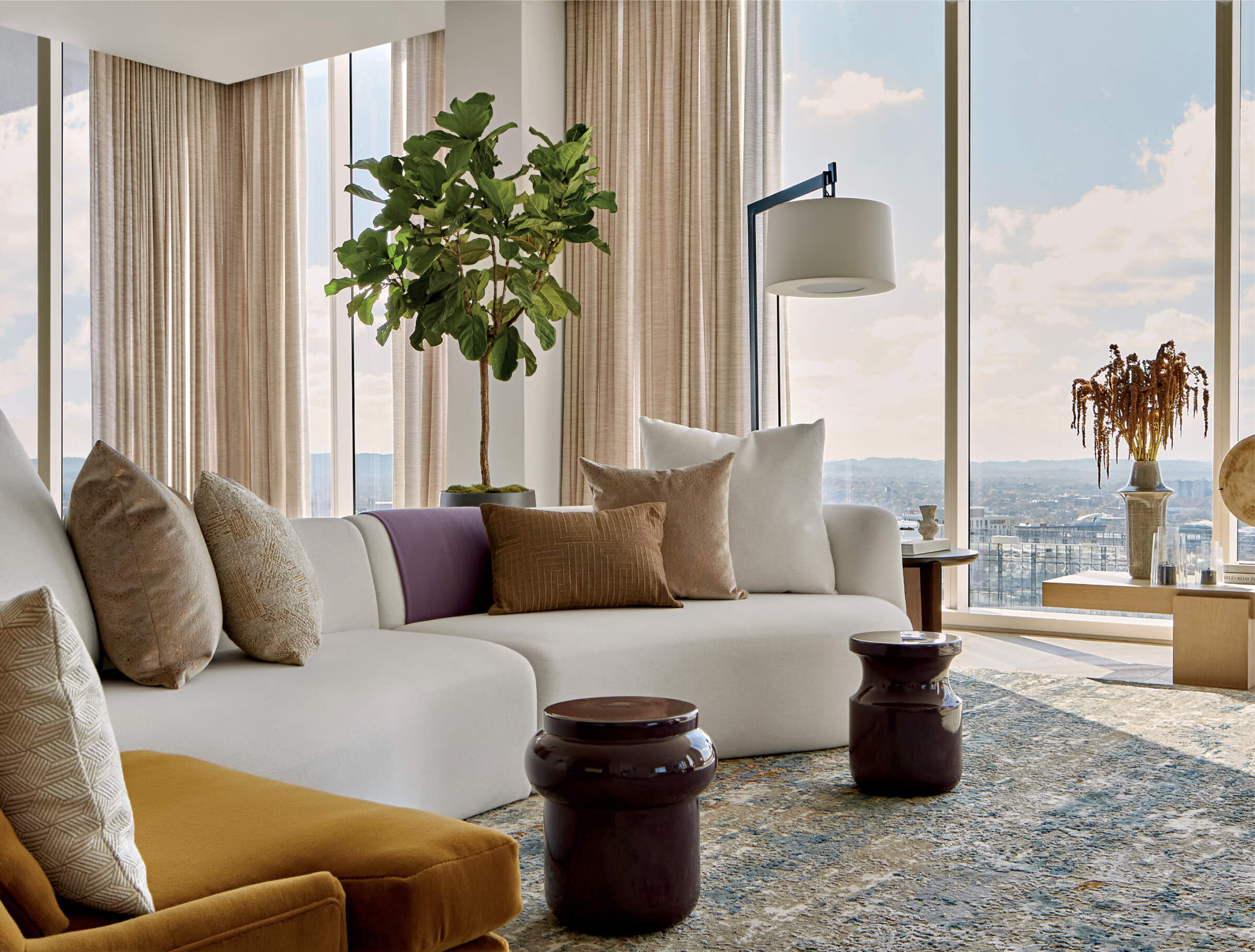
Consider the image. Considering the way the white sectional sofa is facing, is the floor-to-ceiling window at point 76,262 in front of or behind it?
behind

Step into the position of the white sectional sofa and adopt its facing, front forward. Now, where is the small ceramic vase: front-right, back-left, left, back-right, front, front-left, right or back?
left

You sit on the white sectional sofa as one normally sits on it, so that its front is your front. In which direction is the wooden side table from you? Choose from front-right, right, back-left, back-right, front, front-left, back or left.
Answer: left

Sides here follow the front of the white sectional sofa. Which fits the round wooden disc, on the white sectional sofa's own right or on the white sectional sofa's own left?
on the white sectional sofa's own left

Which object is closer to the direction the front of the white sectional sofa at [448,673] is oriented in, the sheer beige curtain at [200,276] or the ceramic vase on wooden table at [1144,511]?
the ceramic vase on wooden table

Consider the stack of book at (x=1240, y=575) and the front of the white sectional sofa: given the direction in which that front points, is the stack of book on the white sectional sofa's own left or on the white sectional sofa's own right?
on the white sectional sofa's own left

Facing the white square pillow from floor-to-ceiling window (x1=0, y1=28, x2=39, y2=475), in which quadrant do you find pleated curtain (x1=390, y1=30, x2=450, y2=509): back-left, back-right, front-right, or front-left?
front-left

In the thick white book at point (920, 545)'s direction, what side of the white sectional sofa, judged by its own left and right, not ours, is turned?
left

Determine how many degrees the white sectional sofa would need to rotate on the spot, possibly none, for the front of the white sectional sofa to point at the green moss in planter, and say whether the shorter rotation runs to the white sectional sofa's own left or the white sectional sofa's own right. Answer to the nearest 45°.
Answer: approximately 135° to the white sectional sofa's own left

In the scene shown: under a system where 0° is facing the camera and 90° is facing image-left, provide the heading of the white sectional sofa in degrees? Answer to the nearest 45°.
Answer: approximately 315°

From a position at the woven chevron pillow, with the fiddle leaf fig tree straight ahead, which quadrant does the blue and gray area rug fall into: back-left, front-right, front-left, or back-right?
front-right

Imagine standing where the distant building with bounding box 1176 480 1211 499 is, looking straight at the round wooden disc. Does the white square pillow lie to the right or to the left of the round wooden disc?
right

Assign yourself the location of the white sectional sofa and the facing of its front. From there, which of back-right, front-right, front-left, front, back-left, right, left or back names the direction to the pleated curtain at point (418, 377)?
back-left

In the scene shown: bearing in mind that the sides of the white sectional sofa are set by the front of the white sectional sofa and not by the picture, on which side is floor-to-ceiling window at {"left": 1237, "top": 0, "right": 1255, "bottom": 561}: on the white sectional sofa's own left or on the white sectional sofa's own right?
on the white sectional sofa's own left
